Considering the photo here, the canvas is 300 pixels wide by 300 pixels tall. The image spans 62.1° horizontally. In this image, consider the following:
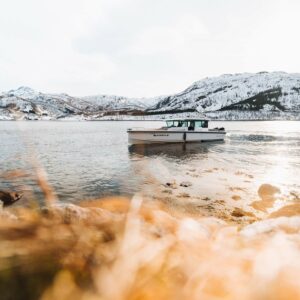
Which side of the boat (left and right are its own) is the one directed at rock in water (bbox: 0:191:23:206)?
left

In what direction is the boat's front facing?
to the viewer's left
